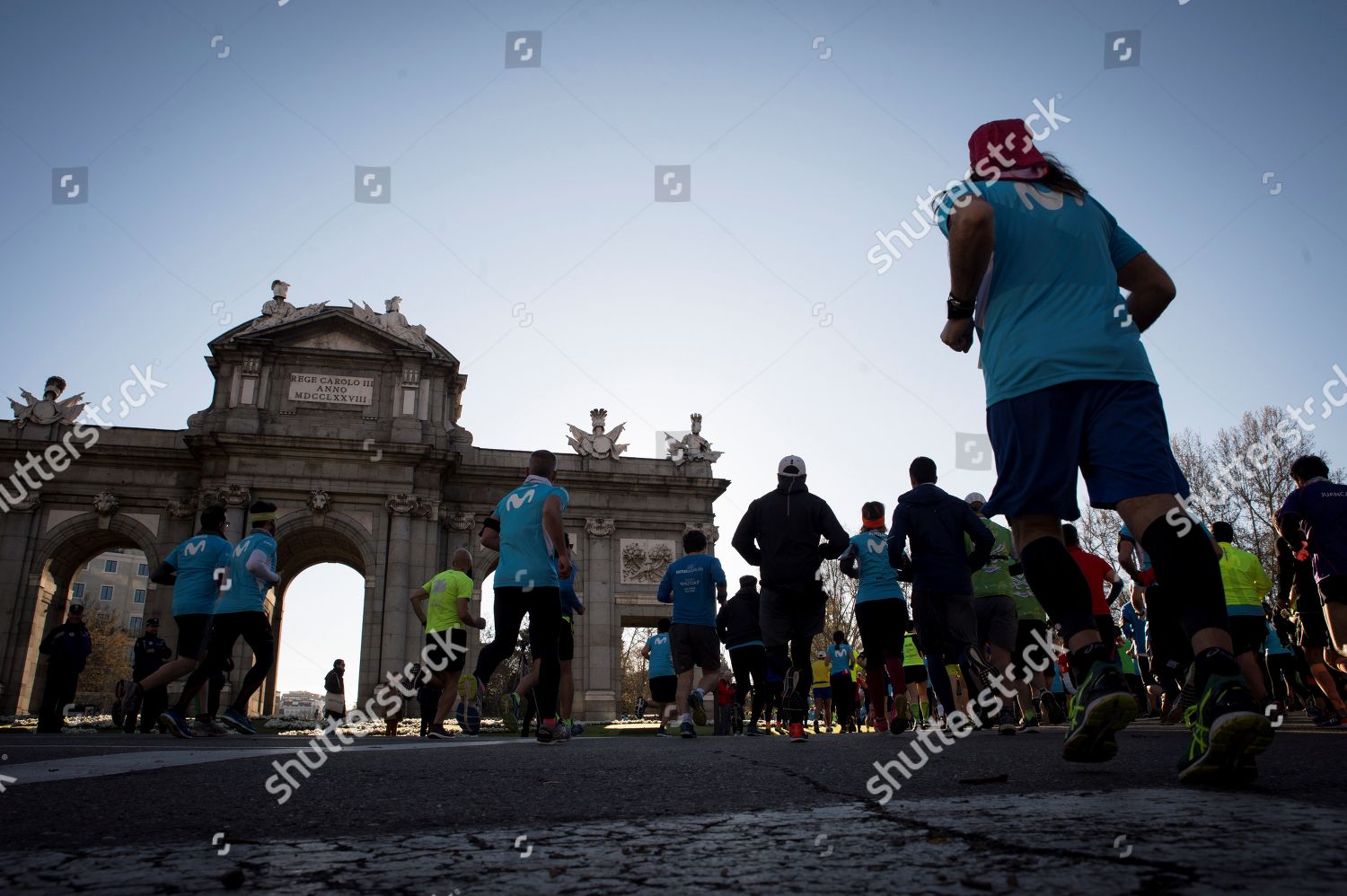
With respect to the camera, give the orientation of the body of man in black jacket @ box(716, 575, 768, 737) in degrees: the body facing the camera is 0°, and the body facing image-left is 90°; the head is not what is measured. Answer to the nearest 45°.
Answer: approximately 180°

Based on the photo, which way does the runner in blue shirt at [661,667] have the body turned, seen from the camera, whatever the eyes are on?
away from the camera

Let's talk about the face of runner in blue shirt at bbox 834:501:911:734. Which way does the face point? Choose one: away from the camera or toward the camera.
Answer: away from the camera

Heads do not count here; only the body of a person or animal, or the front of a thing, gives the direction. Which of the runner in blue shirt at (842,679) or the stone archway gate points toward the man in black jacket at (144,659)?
the stone archway gate

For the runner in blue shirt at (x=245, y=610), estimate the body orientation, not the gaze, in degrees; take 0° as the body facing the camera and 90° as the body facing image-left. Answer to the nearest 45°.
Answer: approximately 225°

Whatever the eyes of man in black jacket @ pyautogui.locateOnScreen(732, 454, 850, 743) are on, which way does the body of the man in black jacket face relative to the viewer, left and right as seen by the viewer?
facing away from the viewer

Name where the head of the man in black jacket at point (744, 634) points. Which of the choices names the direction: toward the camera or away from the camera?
away from the camera

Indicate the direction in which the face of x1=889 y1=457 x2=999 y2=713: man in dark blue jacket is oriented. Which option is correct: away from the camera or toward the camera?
away from the camera

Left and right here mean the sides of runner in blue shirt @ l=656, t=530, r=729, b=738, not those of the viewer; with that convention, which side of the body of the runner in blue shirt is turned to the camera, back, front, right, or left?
back

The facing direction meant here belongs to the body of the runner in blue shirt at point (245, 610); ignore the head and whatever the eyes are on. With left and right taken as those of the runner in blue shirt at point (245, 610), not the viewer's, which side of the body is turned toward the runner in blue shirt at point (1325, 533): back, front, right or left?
right

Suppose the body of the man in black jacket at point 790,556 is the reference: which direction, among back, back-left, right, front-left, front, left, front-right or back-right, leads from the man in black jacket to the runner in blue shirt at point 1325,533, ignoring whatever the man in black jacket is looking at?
right

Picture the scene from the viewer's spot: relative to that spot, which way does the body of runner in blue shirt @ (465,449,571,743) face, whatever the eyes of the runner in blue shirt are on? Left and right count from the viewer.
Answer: facing away from the viewer and to the right of the viewer

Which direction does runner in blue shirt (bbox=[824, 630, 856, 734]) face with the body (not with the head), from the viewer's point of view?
away from the camera

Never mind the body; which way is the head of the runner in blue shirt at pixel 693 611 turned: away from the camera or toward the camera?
away from the camera

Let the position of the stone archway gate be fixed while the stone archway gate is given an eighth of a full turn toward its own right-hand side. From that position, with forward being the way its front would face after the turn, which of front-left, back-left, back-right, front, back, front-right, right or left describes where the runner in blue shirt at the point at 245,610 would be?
front-left
